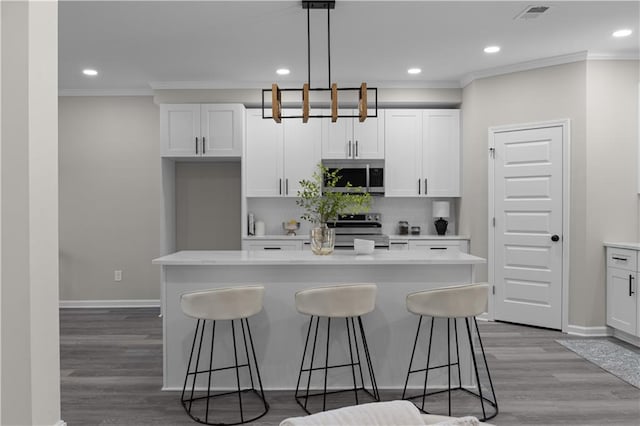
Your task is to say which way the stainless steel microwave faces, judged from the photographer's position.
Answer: facing the viewer

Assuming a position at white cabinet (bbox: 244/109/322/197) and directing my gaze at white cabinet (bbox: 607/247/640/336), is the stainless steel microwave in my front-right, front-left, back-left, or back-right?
front-left

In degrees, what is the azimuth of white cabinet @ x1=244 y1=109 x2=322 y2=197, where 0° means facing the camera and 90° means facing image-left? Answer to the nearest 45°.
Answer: approximately 0°

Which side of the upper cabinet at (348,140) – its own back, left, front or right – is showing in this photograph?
front

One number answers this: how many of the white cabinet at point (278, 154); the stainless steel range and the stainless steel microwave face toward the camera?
3

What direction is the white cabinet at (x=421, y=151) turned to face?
toward the camera

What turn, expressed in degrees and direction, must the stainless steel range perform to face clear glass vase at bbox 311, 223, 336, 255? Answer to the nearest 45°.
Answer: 0° — it already faces it

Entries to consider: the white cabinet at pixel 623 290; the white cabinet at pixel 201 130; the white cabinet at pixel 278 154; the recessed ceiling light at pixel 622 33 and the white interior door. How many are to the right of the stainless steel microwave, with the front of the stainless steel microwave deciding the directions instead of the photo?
2

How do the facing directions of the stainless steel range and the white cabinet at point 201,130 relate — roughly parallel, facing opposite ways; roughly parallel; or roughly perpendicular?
roughly parallel

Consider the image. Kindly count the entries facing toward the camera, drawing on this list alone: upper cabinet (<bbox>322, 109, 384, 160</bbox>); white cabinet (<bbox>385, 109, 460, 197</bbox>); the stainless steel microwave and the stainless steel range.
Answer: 4

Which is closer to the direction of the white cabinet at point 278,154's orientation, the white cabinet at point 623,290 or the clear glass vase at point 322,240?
the clear glass vase

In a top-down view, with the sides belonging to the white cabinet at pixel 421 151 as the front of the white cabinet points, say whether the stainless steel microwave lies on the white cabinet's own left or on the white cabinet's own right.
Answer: on the white cabinet's own right

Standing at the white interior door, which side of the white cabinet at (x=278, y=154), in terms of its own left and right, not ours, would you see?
left

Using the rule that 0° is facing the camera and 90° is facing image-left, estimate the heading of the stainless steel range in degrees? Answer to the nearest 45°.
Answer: approximately 0°

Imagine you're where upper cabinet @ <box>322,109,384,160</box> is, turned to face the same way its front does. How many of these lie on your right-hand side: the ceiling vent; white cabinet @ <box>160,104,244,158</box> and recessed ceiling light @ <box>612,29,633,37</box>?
1

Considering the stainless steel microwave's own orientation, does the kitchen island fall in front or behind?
in front

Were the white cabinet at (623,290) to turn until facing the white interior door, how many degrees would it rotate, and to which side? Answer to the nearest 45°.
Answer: approximately 45° to its right
